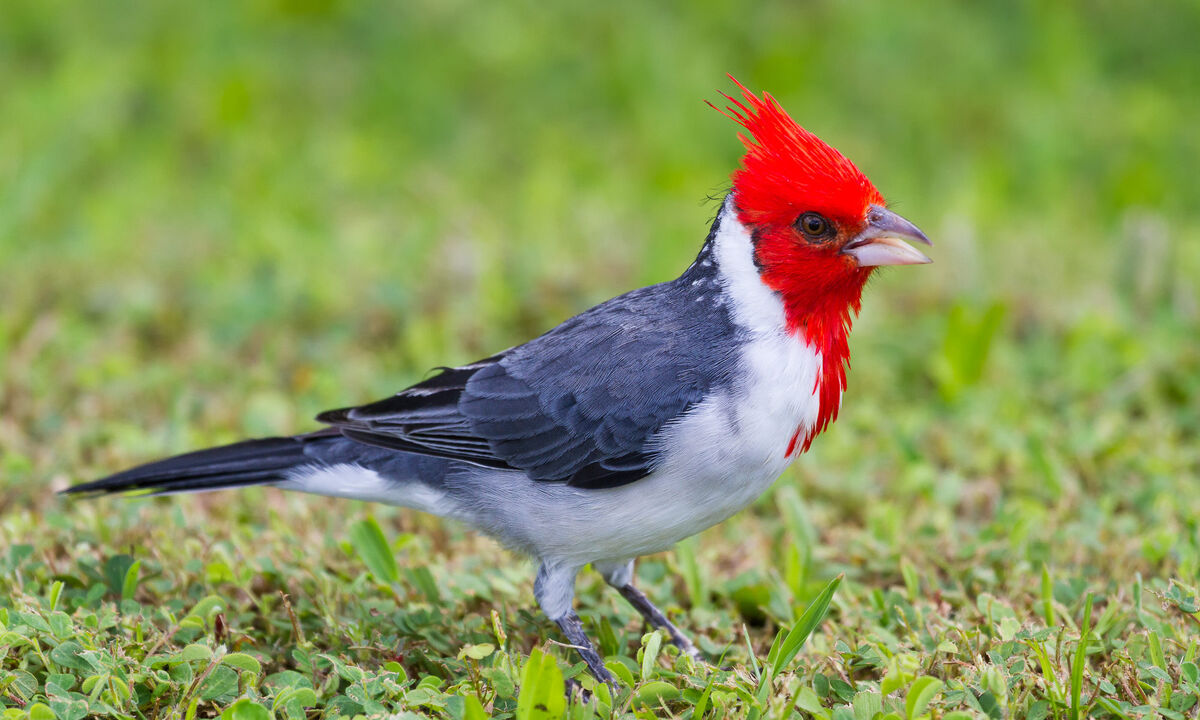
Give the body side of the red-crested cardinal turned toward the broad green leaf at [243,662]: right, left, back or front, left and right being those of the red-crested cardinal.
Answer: back

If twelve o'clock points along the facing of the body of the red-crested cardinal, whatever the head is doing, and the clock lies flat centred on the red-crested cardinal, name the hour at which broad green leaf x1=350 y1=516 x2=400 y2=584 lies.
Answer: The broad green leaf is roughly at 7 o'clock from the red-crested cardinal.

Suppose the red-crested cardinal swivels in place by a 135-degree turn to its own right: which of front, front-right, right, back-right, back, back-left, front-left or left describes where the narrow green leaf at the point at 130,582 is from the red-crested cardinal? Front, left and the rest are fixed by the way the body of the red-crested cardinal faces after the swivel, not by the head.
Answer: front-right

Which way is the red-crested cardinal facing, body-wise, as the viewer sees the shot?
to the viewer's right

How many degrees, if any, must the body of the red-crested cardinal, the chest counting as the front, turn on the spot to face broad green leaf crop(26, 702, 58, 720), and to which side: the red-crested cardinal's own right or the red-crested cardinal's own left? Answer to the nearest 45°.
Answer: approximately 180°

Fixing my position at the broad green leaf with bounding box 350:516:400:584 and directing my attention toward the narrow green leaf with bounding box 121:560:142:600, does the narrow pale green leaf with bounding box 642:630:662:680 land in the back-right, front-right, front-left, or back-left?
back-left
